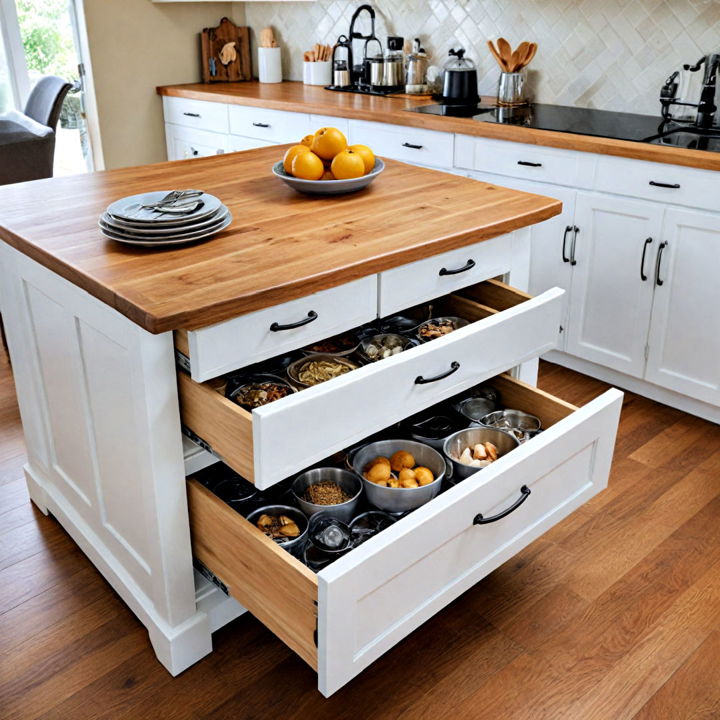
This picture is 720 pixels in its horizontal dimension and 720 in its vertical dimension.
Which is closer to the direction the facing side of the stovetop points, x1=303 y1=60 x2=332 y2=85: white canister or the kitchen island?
the kitchen island

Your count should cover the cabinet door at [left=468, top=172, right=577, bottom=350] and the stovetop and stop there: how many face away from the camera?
0

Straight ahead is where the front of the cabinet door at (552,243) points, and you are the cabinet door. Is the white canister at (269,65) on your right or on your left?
on your right

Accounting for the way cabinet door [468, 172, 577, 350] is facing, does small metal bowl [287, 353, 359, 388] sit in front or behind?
in front

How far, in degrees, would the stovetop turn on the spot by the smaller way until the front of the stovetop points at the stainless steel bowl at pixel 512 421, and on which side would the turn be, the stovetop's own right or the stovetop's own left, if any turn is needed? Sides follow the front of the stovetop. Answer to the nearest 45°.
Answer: approximately 45° to the stovetop's own left

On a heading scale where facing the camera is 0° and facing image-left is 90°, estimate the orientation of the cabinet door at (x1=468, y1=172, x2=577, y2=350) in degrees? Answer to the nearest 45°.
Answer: approximately 45°

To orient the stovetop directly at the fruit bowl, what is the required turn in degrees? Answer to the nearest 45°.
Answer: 0° — it already faces it

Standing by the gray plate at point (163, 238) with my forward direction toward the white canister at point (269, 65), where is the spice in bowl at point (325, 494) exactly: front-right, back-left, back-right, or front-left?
back-right

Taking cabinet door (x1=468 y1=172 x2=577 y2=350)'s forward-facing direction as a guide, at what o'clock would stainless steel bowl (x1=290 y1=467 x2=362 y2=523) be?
The stainless steel bowl is roughly at 11 o'clock from the cabinet door.

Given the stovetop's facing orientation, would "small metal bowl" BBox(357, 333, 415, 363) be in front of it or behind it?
in front

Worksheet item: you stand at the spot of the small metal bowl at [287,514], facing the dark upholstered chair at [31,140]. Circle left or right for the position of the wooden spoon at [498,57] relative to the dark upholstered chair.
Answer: right

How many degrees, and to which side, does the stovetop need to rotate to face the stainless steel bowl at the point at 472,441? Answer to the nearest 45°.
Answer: approximately 45° to its left
